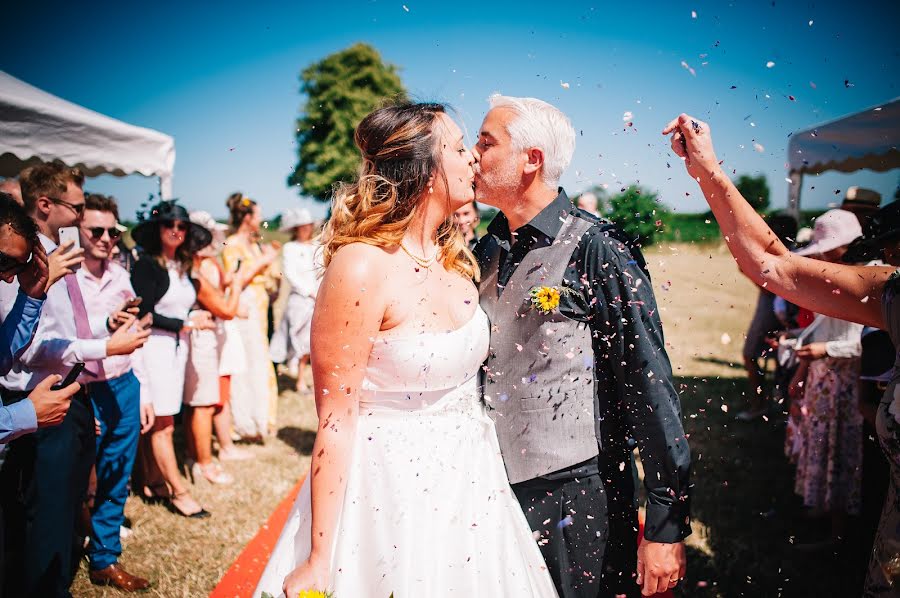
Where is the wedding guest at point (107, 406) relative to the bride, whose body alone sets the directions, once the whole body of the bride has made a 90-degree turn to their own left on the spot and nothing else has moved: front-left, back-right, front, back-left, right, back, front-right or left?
left

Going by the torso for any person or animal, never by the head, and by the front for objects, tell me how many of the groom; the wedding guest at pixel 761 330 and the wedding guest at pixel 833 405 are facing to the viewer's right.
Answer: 0

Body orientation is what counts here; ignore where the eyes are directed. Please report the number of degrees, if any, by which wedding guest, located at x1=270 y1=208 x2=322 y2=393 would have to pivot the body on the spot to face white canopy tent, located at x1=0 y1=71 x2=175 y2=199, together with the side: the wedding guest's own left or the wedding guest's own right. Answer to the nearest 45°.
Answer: approximately 90° to the wedding guest's own right

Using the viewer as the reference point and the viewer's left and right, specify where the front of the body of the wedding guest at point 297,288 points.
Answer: facing the viewer and to the right of the viewer

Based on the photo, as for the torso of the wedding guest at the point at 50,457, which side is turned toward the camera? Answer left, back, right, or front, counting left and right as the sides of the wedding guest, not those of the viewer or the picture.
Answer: right

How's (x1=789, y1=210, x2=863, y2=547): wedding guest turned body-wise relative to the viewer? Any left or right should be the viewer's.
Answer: facing to the left of the viewer

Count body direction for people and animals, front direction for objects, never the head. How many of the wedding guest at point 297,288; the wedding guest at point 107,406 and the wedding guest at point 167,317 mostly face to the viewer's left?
0

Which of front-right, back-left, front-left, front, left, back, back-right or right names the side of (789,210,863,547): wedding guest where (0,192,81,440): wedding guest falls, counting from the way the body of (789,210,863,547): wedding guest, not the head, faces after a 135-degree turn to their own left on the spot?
right

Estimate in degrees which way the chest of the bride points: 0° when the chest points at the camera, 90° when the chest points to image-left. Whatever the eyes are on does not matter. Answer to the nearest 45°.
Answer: approximately 315°

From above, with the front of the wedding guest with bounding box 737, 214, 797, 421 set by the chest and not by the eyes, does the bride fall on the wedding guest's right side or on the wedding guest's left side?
on the wedding guest's left side

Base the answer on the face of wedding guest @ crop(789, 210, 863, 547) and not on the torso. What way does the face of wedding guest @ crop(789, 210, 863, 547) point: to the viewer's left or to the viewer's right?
to the viewer's left

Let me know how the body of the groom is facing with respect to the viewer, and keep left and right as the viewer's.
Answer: facing the viewer and to the left of the viewer

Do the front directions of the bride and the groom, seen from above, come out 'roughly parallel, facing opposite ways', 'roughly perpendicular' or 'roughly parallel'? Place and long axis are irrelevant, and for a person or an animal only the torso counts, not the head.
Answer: roughly perpendicular

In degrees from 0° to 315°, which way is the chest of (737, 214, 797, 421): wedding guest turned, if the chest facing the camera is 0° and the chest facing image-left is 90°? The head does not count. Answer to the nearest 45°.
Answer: approximately 90°

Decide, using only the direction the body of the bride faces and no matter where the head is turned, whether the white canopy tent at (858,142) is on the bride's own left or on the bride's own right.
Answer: on the bride's own left

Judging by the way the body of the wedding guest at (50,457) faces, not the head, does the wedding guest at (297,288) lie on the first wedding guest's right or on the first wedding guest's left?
on the first wedding guest's left

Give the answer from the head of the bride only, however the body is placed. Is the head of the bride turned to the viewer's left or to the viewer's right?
to the viewer's right
